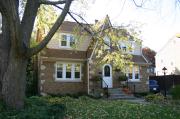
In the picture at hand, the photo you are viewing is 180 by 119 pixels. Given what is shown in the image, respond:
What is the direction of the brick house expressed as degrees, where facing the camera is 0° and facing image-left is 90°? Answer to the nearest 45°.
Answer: approximately 0°
